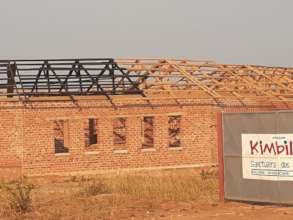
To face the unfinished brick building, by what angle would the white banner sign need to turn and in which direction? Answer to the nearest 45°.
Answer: approximately 135° to its right

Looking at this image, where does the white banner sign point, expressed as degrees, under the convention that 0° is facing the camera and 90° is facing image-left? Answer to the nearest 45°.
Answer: approximately 0°

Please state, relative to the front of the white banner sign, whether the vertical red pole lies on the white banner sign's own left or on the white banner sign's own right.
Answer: on the white banner sign's own right
